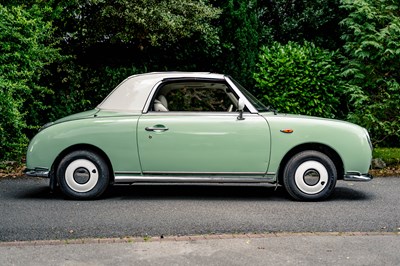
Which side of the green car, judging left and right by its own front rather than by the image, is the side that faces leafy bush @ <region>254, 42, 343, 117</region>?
left

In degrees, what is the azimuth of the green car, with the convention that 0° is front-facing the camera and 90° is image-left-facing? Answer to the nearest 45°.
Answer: approximately 270°

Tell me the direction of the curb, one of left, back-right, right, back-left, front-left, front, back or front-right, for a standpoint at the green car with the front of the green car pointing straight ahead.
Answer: right
